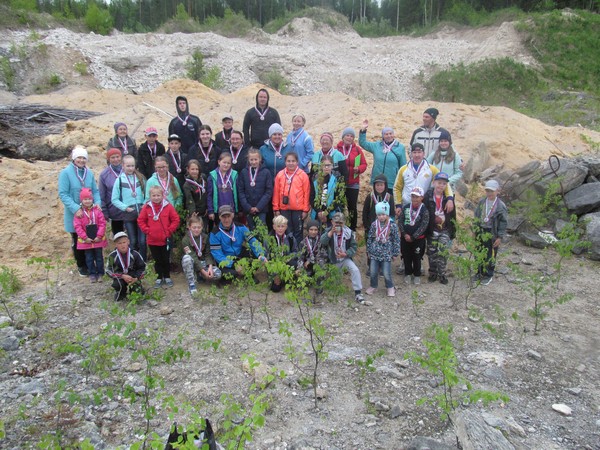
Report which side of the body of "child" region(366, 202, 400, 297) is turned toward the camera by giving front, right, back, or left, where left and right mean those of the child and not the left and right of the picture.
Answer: front

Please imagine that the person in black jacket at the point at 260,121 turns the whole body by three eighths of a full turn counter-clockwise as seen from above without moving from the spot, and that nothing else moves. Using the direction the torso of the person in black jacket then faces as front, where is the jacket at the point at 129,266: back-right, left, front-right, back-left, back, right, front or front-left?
back

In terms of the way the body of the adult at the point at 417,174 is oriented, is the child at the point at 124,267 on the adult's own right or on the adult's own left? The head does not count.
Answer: on the adult's own right

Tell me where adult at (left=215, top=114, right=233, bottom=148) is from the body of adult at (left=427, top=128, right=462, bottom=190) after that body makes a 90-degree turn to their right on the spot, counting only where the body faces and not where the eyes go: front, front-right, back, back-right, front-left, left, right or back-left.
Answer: front

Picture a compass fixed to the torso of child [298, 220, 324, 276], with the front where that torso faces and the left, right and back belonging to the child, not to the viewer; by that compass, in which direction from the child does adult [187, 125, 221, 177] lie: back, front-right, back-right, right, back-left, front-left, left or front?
back-right

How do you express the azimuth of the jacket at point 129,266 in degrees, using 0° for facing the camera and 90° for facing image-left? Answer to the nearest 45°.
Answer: approximately 0°

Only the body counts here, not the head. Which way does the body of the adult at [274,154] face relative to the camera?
toward the camera

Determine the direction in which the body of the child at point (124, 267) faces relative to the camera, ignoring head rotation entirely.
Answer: toward the camera

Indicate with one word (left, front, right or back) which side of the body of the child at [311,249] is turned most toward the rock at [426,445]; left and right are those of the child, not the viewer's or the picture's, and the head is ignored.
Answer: front

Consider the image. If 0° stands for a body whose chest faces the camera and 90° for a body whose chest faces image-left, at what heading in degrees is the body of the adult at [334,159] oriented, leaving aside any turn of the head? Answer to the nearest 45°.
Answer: approximately 0°

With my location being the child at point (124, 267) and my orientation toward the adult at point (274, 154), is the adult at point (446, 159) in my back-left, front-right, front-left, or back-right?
front-right
